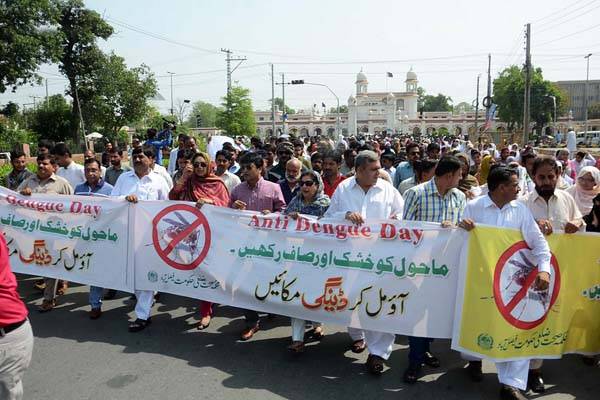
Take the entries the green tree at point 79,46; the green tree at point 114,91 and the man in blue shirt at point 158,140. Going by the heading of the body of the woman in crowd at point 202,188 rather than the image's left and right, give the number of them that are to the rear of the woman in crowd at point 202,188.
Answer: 3

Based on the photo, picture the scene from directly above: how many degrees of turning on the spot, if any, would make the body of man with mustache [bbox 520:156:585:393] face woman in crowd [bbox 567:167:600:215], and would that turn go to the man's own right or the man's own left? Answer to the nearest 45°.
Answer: approximately 180°

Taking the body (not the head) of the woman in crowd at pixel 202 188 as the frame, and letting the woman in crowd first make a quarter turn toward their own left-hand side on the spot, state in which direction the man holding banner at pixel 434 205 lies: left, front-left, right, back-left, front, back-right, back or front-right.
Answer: front-right

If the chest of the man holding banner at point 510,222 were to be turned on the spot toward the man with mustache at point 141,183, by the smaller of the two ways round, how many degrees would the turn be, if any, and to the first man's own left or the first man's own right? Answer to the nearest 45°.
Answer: approximately 90° to the first man's own right

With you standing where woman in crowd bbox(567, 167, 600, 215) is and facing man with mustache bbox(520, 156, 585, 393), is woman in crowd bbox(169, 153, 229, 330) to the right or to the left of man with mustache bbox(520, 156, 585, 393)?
right

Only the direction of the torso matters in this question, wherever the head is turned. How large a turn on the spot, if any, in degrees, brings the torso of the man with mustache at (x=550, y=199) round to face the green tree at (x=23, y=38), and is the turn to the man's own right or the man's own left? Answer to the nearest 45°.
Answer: approximately 135° to the man's own right

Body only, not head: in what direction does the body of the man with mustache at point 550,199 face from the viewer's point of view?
toward the camera

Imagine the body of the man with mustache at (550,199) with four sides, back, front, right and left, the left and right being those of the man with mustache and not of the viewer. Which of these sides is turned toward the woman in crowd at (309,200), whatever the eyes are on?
right

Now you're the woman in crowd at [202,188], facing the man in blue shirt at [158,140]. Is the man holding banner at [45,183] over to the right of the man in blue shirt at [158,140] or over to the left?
left

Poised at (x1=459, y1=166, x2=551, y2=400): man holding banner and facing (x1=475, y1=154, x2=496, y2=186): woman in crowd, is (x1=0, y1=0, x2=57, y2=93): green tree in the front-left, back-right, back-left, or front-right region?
front-left

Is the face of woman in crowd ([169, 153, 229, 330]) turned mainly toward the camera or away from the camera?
toward the camera

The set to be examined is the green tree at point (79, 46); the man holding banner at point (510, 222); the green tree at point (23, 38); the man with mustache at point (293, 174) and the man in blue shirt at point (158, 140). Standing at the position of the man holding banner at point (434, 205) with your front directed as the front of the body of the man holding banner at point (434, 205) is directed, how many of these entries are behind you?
4

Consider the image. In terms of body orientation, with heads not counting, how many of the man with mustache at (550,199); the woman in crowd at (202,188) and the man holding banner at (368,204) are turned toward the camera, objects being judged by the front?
3

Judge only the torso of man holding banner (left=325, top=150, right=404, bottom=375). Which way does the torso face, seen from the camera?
toward the camera
